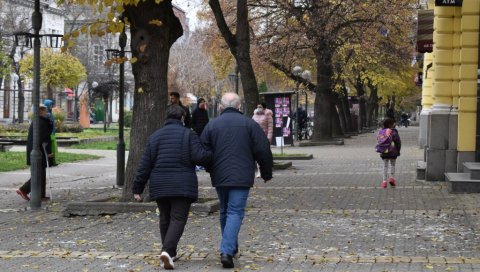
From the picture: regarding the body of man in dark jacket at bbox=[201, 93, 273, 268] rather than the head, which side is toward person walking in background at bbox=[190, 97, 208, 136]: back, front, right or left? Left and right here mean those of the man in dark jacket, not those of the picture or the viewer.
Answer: front

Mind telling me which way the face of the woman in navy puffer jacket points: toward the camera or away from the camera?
away from the camera

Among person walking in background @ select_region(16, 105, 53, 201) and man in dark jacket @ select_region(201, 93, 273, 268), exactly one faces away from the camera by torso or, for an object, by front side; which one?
the man in dark jacket

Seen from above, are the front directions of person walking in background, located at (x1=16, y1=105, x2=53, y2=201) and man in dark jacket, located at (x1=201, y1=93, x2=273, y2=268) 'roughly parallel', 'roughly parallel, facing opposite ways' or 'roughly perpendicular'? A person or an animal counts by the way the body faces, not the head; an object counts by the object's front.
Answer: roughly perpendicular

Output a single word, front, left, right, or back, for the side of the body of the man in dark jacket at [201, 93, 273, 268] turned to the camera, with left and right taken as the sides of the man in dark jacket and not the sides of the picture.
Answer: back

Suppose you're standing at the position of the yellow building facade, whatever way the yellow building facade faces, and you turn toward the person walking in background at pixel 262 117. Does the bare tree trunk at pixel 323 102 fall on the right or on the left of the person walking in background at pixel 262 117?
right

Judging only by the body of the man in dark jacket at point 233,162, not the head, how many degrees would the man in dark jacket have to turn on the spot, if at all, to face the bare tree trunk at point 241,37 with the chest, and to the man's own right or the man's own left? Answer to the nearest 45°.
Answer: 0° — they already face it

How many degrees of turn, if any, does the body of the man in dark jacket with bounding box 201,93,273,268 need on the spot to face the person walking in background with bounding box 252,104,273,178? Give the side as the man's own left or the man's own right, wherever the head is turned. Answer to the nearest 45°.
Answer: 0° — they already face them

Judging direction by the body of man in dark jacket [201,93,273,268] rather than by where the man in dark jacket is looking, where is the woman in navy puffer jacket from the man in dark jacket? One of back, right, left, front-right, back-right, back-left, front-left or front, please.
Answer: left

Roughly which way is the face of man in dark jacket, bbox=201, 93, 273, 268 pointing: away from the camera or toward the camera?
away from the camera
